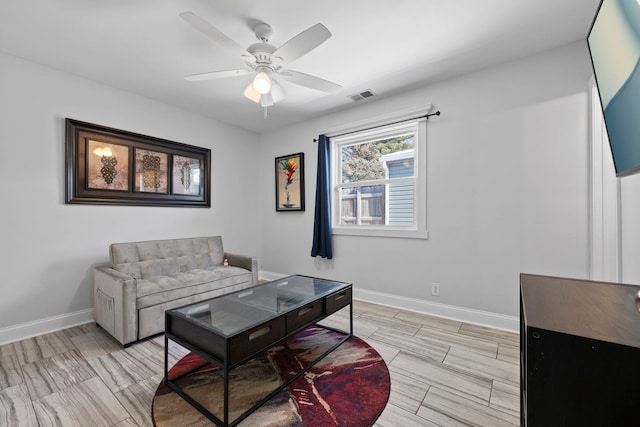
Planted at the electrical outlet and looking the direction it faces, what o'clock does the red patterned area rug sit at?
The red patterned area rug is roughly at 1 o'clock from the electrical outlet.

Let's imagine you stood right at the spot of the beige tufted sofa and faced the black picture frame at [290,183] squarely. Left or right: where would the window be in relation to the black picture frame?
right

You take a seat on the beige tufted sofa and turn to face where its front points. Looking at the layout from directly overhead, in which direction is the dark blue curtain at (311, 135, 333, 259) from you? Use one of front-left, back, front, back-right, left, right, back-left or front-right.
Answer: front-left

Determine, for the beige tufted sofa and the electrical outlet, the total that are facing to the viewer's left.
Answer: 0

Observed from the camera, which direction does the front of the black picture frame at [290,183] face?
facing the viewer and to the left of the viewer

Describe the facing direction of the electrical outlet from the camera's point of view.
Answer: facing the viewer

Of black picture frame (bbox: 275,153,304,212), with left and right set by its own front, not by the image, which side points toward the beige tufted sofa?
front

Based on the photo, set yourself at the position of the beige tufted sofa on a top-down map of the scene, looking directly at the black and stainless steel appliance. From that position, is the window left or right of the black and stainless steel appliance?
left

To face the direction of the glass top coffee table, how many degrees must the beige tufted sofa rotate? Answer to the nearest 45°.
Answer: approximately 45° to its right

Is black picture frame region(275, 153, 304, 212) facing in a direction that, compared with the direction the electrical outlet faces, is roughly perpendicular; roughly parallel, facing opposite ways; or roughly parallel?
roughly parallel

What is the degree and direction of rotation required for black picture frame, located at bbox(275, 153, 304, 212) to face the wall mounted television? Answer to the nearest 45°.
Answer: approximately 45° to its left

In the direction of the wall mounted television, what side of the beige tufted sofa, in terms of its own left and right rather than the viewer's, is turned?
front

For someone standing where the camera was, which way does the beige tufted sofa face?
facing the viewer and to the right of the viewer

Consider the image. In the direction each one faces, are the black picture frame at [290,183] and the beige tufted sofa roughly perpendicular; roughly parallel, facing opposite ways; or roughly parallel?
roughly perpendicular

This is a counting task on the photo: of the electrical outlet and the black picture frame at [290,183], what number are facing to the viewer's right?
0
